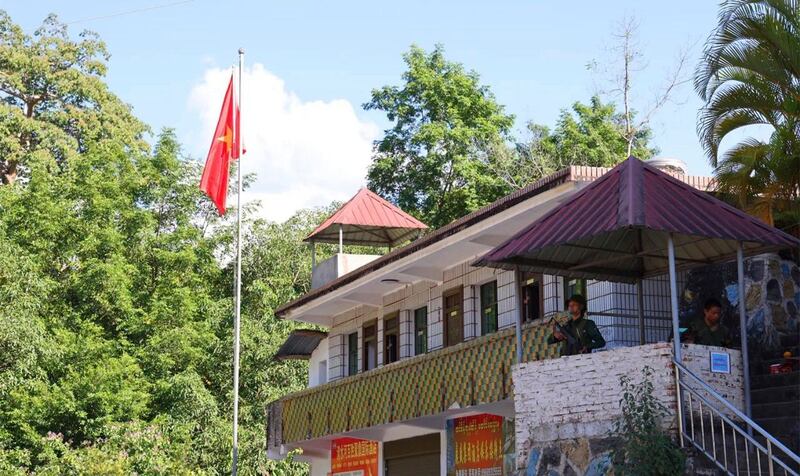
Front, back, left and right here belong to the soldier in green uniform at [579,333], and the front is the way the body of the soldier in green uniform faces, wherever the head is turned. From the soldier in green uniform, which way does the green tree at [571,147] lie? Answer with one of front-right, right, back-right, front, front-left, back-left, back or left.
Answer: back-right

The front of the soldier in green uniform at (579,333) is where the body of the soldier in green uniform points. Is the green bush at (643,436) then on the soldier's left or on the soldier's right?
on the soldier's left

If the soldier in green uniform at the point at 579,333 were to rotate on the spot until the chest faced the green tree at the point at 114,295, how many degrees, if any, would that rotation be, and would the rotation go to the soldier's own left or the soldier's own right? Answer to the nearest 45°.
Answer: approximately 90° to the soldier's own right

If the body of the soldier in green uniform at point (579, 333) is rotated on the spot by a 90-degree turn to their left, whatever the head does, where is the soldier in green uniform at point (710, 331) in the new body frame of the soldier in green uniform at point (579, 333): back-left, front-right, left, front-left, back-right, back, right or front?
front-left

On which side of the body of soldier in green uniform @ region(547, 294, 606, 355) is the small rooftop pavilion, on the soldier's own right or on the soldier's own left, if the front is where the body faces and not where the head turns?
on the soldier's own right

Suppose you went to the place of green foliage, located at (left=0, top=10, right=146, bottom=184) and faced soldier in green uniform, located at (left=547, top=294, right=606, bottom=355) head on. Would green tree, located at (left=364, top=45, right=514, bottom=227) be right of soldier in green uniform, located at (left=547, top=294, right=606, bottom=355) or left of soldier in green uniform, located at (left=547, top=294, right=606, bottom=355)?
left

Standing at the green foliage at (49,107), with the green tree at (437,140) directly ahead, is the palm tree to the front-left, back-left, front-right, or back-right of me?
front-right

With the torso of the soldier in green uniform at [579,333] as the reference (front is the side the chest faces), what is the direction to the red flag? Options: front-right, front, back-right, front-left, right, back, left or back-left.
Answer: right

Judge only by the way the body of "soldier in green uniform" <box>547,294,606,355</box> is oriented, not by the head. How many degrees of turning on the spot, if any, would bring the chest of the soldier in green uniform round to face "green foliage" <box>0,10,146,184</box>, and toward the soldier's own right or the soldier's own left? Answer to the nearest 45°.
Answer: approximately 90° to the soldier's own right

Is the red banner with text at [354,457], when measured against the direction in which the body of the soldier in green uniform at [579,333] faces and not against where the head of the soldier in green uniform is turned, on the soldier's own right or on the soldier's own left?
on the soldier's own right

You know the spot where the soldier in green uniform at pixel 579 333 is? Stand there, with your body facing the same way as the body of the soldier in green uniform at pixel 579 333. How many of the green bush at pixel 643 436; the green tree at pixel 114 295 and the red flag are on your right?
2
